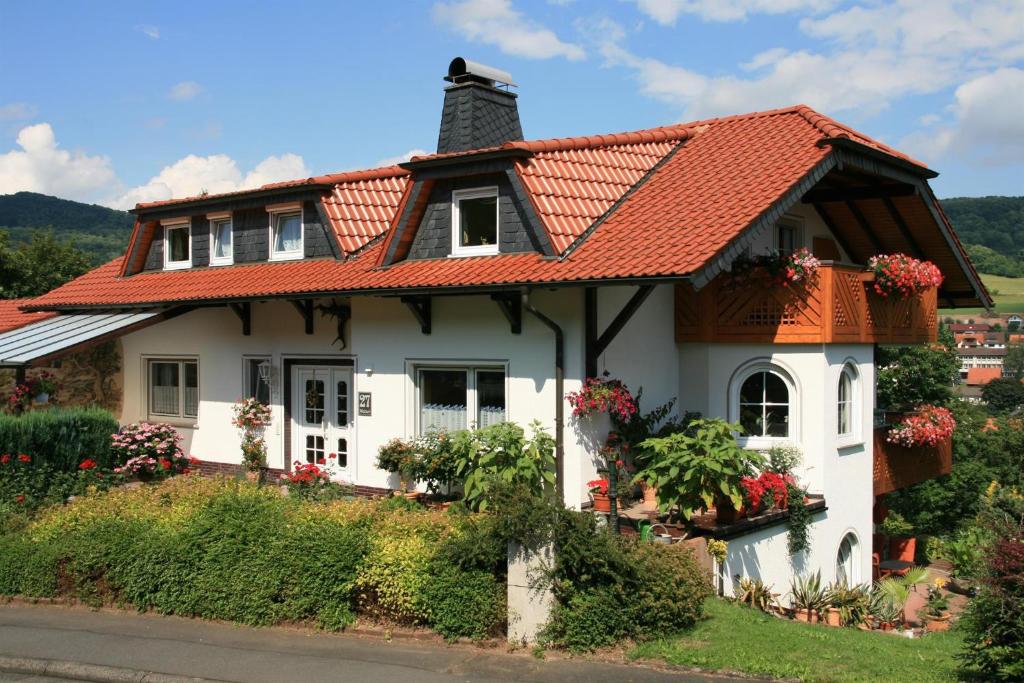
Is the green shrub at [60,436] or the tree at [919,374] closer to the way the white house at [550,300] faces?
the green shrub

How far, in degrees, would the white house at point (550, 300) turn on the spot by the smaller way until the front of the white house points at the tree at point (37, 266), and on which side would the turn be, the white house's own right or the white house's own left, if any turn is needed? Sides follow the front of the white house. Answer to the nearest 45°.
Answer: approximately 90° to the white house's own right

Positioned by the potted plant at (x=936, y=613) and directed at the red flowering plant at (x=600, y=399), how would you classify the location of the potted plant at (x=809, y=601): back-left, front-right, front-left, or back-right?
front-left

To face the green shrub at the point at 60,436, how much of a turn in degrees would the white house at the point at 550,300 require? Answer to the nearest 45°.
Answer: approximately 45° to its right

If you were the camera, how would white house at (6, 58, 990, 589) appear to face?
facing the viewer and to the left of the viewer

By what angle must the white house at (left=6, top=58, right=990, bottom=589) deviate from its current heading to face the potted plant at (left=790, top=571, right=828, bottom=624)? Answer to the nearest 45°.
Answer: approximately 90° to its left

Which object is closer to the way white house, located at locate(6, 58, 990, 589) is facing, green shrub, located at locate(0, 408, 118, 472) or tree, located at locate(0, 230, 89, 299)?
the green shrub
